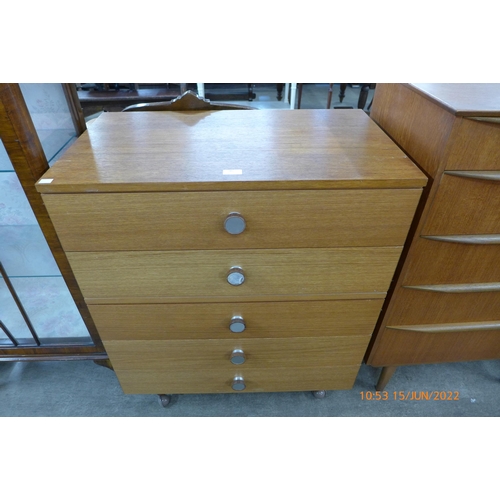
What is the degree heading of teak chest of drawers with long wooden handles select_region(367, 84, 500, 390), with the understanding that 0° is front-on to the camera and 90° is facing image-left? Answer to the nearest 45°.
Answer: approximately 0°

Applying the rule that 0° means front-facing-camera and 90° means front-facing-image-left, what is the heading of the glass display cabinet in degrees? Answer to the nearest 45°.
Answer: approximately 0°

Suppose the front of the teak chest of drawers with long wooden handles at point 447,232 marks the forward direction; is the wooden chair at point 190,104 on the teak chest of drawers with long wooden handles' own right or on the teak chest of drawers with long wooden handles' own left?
on the teak chest of drawers with long wooden handles' own right

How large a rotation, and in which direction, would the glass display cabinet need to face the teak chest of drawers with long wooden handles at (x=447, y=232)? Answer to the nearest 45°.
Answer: approximately 45° to its left
